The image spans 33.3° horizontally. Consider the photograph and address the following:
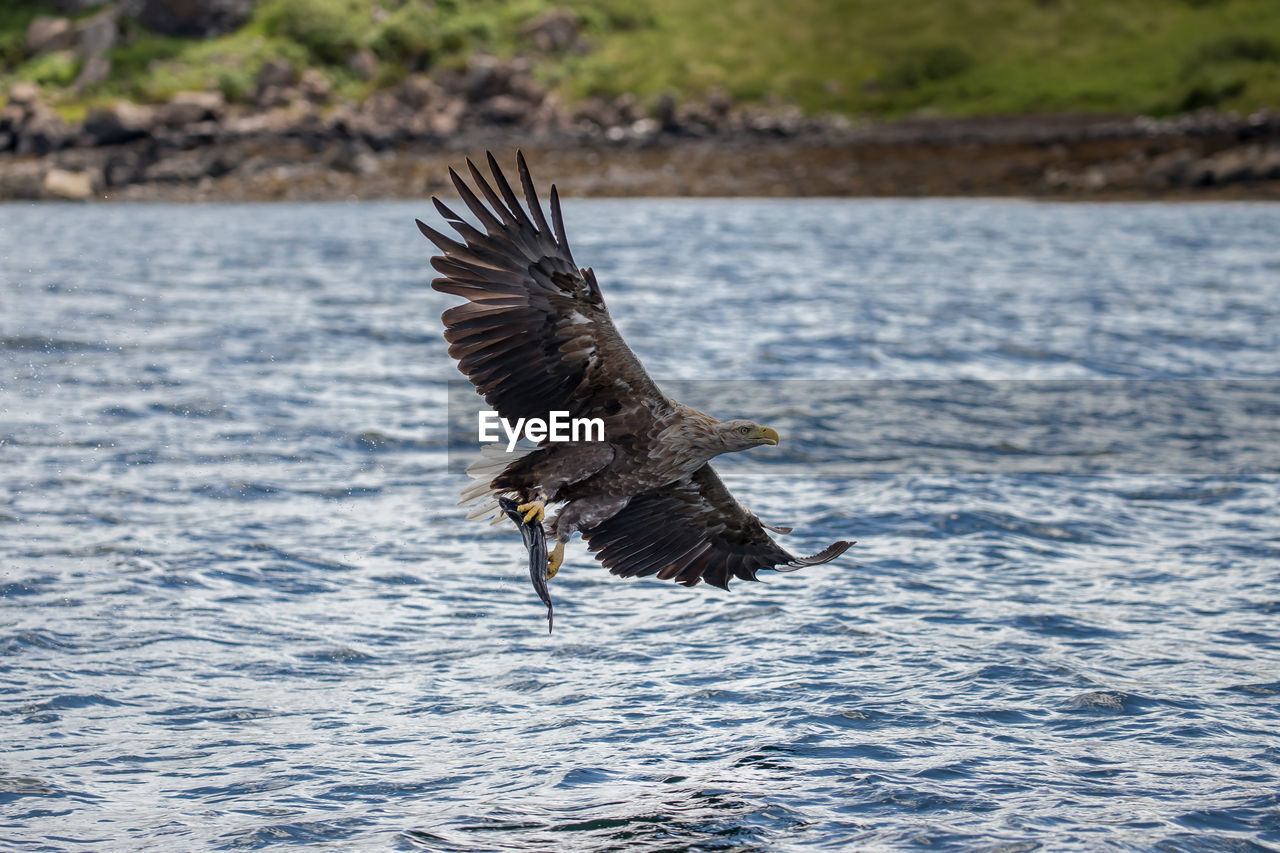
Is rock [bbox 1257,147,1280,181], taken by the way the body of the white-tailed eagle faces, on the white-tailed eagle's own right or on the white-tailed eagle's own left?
on the white-tailed eagle's own left

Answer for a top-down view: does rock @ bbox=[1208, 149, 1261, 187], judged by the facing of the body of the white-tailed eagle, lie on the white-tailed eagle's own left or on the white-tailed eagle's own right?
on the white-tailed eagle's own left

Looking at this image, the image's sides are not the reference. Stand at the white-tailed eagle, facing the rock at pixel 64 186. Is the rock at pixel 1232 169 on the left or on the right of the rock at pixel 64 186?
right

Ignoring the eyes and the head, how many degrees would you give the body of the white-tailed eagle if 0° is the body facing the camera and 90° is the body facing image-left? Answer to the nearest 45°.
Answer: approximately 270°

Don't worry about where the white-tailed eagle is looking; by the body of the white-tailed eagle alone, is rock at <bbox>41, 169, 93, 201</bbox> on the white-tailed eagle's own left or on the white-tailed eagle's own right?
on the white-tailed eagle's own left
